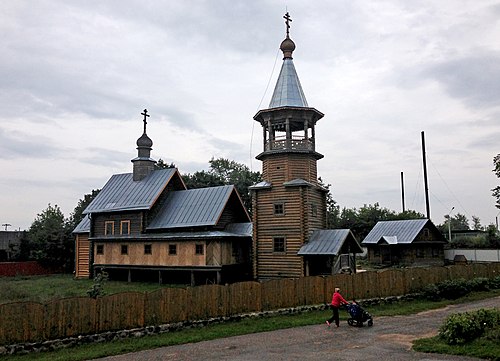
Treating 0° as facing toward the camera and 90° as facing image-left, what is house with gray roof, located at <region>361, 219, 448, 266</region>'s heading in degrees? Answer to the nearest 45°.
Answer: approximately 45°

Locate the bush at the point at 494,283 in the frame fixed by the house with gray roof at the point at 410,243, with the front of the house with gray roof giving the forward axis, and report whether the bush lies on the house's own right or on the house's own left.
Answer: on the house's own left

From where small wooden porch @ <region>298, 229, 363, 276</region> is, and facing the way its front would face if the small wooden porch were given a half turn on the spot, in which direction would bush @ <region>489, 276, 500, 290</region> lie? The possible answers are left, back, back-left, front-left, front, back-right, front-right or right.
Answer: back-right

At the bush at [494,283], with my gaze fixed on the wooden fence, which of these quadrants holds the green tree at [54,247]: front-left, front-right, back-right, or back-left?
front-right

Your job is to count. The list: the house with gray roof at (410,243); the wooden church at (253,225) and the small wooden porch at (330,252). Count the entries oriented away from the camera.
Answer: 0

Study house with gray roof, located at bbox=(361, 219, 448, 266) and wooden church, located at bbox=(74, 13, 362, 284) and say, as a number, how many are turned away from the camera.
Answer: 0

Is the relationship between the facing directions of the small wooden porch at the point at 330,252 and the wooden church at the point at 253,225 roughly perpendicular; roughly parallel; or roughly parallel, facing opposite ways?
roughly parallel

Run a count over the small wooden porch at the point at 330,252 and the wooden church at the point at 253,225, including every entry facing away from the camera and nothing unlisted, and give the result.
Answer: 0

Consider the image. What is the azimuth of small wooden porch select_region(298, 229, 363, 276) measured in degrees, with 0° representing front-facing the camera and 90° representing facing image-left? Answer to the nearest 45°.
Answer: approximately 315°

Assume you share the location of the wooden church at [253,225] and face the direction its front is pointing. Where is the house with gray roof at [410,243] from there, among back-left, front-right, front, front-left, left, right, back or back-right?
left

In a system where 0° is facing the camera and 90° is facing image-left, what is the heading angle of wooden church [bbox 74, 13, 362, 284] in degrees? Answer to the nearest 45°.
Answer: approximately 315°

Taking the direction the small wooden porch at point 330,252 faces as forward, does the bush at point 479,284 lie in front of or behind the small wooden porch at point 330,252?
in front

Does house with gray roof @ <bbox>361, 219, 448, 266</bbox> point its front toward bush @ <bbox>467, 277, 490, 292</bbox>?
no

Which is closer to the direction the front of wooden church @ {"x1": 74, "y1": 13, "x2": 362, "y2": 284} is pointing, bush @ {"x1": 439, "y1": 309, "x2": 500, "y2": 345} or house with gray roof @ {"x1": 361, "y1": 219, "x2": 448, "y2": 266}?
the bush

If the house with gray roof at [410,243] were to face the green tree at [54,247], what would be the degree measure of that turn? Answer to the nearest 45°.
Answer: approximately 45° to its right
